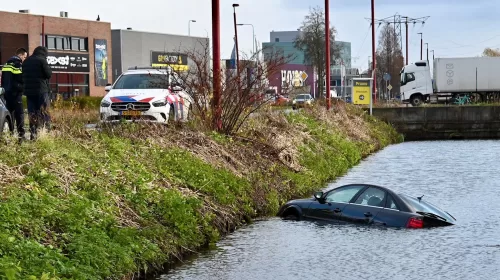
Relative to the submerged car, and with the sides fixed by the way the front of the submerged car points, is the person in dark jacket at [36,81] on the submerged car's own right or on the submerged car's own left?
on the submerged car's own left

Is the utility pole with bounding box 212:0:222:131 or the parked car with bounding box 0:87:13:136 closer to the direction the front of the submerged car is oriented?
the utility pole

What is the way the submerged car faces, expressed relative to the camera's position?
facing away from the viewer and to the left of the viewer

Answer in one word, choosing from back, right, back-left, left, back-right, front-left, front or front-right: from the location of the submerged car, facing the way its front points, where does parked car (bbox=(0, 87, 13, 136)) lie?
front-left

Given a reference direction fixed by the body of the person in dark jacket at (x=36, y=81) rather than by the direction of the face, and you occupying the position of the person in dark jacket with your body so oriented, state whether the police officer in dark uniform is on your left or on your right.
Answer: on your left

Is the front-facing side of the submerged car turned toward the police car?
yes

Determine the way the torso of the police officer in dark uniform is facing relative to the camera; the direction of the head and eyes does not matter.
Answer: to the viewer's right

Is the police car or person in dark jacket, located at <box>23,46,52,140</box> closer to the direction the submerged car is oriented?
the police car

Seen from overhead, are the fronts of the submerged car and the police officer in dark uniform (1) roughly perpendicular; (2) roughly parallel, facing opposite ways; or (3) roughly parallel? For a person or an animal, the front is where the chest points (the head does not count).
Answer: roughly perpendicular
